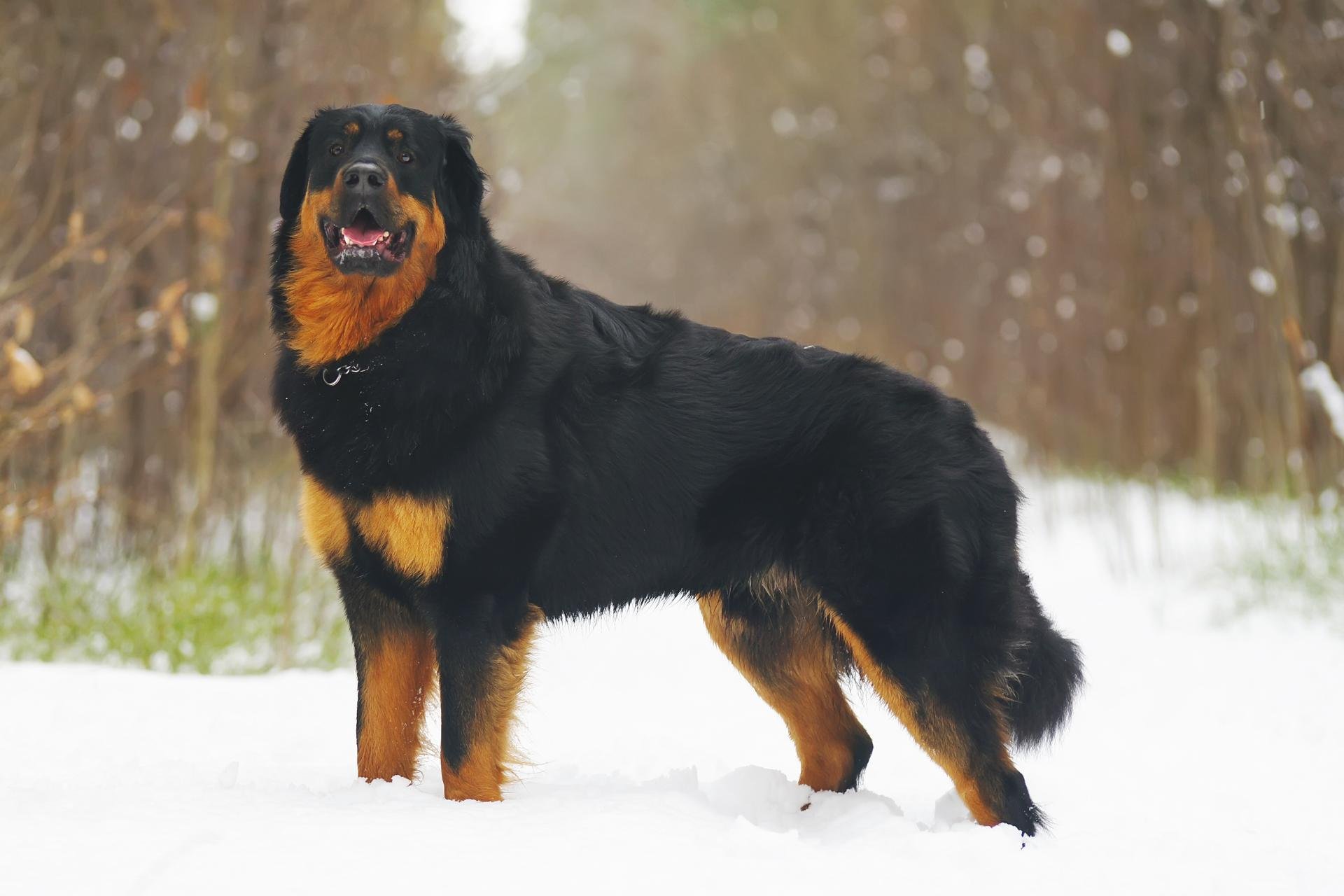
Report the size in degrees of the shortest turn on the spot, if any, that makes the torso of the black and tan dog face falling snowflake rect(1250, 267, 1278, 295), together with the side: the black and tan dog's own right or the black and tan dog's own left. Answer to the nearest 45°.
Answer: approximately 135° to the black and tan dog's own right

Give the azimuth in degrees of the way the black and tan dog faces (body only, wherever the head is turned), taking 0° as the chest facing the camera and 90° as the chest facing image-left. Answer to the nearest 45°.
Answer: approximately 90°
